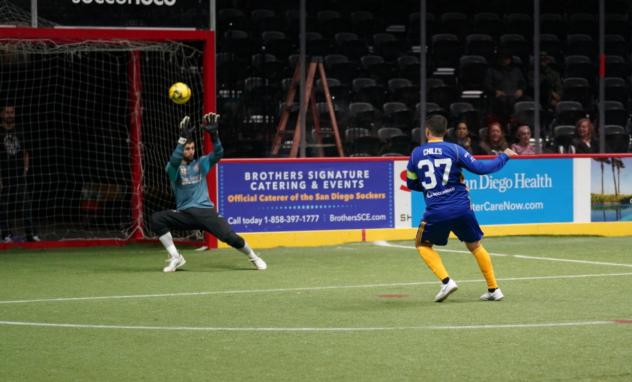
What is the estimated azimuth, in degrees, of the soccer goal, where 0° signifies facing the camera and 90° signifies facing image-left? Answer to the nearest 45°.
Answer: approximately 0°

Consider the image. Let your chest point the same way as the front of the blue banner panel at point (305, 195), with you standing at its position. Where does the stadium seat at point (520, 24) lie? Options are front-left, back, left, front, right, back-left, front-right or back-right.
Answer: back-left

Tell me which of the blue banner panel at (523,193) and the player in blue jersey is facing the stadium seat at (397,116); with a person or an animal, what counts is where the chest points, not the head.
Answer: the player in blue jersey

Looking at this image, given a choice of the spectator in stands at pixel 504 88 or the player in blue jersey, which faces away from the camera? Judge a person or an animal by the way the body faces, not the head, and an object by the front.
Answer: the player in blue jersey

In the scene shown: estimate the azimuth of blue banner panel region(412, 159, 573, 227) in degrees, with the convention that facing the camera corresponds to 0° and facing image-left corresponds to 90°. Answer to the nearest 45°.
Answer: approximately 0°

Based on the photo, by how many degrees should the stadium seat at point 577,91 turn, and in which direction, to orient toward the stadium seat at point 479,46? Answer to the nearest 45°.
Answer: approximately 90° to its right

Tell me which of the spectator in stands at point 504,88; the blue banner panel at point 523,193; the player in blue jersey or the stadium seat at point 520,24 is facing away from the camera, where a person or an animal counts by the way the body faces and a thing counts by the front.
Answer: the player in blue jersey

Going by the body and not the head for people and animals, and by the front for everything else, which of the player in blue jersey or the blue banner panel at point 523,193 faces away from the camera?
the player in blue jersey

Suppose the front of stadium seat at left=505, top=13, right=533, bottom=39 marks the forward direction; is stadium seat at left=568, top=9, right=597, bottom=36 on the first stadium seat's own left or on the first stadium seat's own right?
on the first stadium seat's own left
